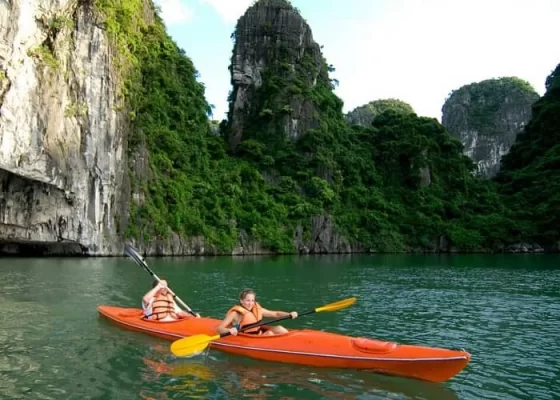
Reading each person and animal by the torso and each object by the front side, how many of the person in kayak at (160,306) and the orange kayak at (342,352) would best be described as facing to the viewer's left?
0

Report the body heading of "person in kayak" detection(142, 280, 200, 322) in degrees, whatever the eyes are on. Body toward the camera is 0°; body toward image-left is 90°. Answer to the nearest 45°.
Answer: approximately 315°

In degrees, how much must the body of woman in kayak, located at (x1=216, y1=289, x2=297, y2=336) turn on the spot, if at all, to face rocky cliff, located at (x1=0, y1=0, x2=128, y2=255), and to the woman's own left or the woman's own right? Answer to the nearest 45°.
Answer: approximately 180°

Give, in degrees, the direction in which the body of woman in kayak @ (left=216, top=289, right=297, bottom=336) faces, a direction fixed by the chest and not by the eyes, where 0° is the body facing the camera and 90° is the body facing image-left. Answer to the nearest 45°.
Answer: approximately 315°

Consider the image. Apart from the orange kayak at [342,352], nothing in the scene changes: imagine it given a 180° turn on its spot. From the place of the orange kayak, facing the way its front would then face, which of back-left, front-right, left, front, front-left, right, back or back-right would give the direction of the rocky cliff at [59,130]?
front

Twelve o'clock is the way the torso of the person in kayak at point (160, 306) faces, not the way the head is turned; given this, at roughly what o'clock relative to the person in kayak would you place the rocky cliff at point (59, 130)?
The rocky cliff is roughly at 7 o'clock from the person in kayak.
